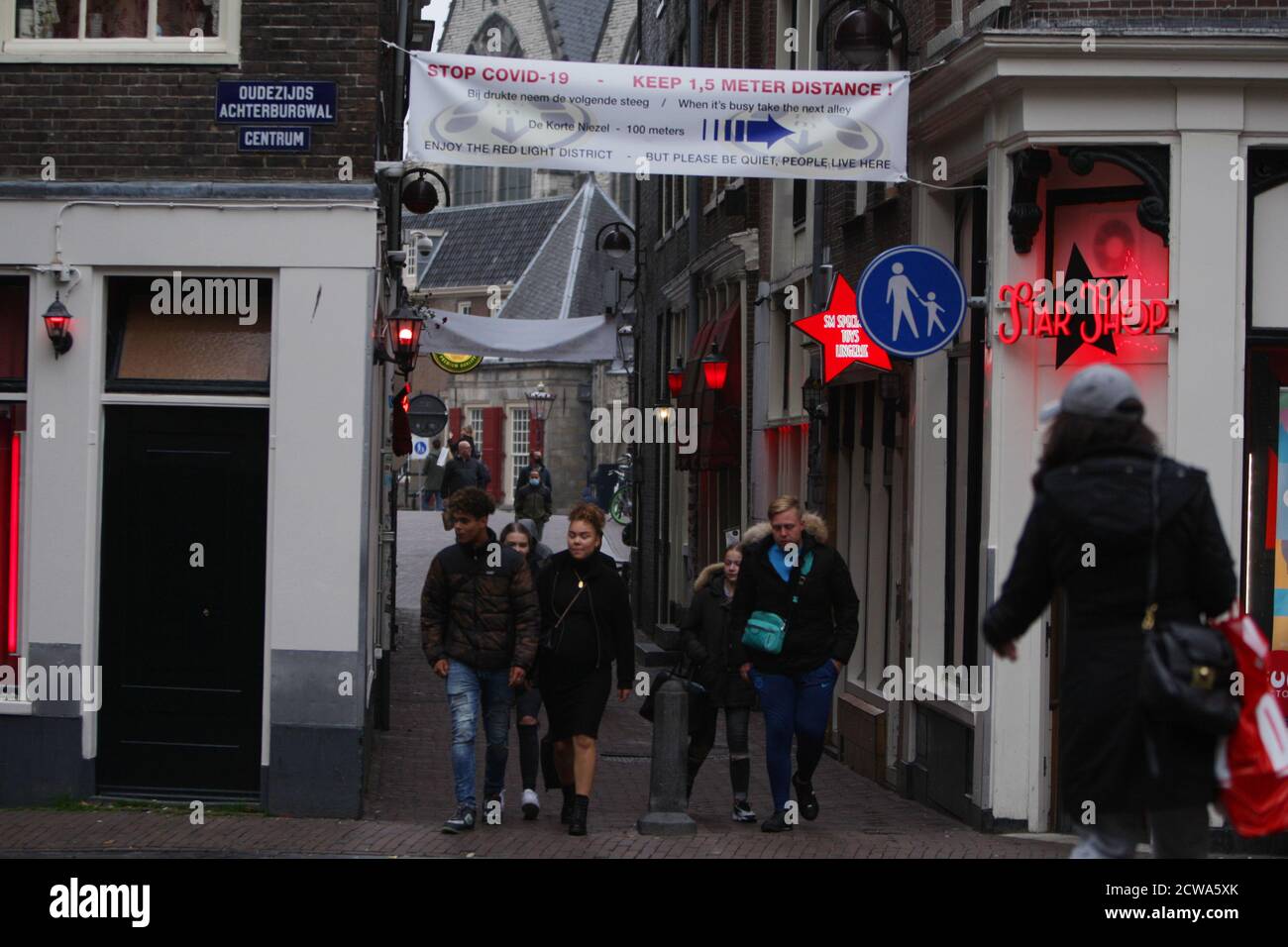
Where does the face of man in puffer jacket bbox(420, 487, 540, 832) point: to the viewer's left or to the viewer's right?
to the viewer's left

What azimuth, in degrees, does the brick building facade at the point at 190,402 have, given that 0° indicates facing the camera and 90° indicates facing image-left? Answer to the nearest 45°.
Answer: approximately 0°

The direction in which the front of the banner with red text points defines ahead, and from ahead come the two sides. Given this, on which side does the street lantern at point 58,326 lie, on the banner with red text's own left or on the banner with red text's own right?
on the banner with red text's own right

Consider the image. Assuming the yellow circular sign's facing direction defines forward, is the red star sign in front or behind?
in front

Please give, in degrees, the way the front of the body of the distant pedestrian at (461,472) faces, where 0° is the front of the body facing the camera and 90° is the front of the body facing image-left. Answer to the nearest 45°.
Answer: approximately 0°

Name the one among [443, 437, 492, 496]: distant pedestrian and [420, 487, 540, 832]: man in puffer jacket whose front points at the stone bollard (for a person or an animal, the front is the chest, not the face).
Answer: the distant pedestrian

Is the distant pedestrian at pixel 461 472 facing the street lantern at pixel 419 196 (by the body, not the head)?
yes
